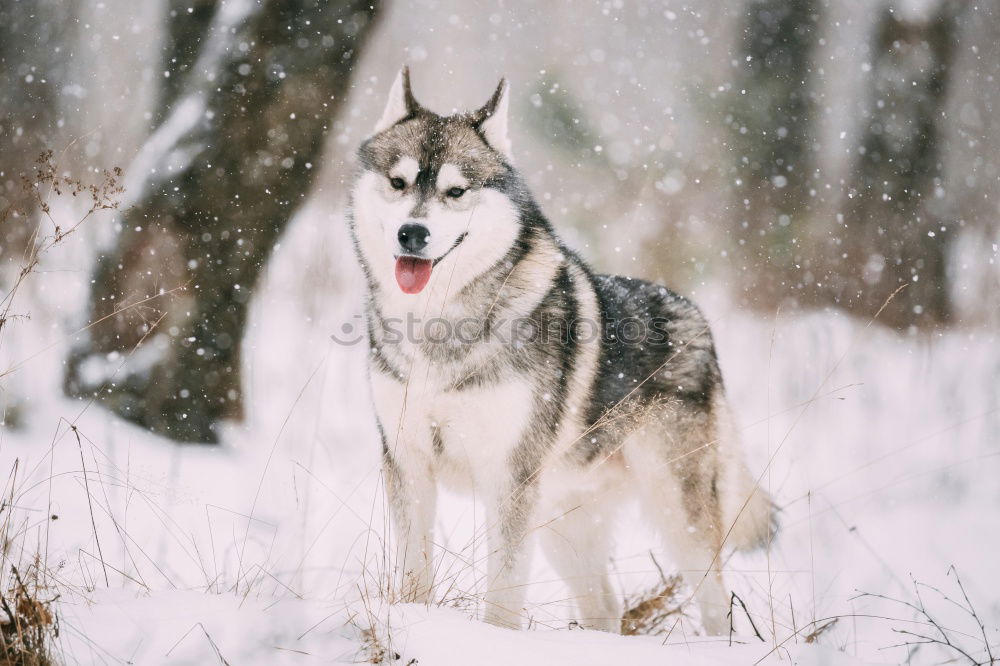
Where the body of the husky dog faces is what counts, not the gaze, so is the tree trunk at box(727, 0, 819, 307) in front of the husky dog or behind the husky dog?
behind

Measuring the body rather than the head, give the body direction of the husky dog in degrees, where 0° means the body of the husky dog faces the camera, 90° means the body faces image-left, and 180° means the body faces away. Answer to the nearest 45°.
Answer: approximately 45°

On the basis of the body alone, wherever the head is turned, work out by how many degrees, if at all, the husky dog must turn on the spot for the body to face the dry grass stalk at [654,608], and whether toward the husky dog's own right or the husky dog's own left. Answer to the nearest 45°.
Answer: approximately 180°

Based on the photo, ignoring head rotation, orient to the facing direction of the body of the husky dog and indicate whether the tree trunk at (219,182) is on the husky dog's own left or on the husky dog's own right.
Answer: on the husky dog's own right
